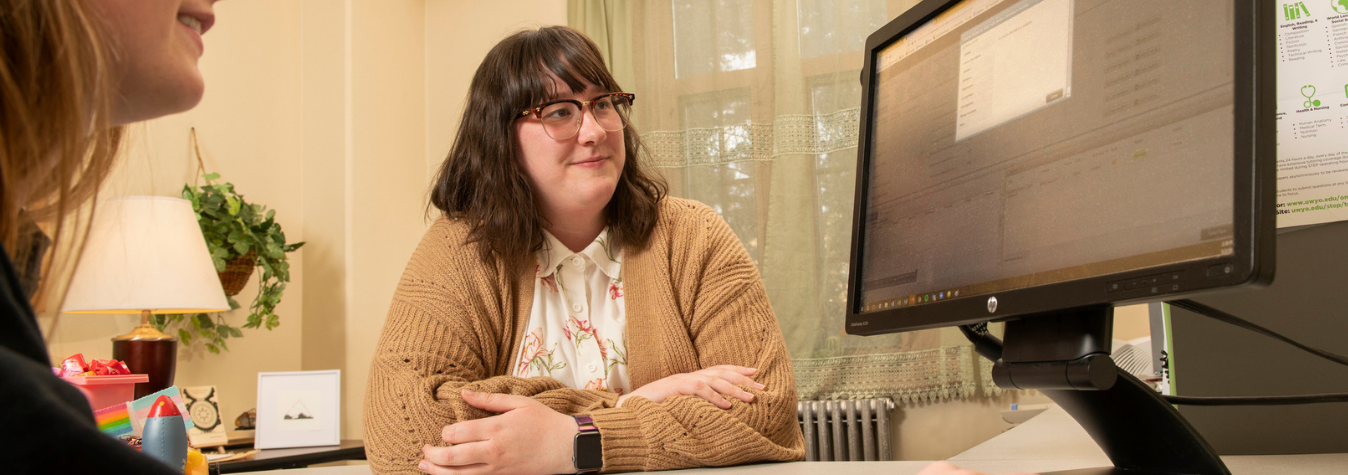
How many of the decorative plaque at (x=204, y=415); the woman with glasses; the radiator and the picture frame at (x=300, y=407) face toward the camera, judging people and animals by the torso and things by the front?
4

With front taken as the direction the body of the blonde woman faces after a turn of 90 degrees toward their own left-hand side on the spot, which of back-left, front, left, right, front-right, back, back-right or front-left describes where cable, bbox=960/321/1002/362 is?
right

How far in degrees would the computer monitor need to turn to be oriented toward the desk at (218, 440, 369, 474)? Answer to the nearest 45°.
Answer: approximately 90° to its right

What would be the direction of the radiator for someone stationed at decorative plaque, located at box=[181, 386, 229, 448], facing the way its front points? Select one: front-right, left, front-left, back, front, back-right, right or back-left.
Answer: left

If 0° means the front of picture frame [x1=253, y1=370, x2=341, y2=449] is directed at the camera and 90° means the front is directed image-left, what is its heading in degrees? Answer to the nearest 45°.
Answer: approximately 0°

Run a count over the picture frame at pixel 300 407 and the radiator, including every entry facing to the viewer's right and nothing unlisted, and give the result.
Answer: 0

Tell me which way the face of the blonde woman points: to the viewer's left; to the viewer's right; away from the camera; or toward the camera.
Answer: to the viewer's right

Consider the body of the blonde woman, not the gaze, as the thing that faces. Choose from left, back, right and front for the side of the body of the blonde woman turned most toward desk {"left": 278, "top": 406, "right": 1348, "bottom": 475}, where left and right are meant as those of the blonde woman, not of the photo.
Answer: front

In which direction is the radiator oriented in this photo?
toward the camera

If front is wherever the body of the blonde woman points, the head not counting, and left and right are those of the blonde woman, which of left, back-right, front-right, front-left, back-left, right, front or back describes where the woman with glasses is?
front-left

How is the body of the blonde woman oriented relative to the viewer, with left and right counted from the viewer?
facing to the right of the viewer

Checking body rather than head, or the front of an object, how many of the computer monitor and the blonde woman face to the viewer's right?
1

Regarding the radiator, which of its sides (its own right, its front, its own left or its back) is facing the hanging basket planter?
right

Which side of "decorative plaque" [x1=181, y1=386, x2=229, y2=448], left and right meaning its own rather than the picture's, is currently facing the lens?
front

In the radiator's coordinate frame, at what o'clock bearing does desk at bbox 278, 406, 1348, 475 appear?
The desk is roughly at 12 o'clock from the radiator.

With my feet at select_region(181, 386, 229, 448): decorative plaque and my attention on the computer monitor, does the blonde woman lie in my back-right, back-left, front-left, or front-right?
front-right

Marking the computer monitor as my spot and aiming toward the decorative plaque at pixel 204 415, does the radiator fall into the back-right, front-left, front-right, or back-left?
front-right

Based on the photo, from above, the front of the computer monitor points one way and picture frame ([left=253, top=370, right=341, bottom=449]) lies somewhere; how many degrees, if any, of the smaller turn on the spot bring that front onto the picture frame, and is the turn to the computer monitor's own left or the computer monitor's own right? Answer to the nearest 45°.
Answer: approximately 90° to the computer monitor's own right

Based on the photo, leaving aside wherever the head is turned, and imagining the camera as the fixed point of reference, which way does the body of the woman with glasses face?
toward the camera
